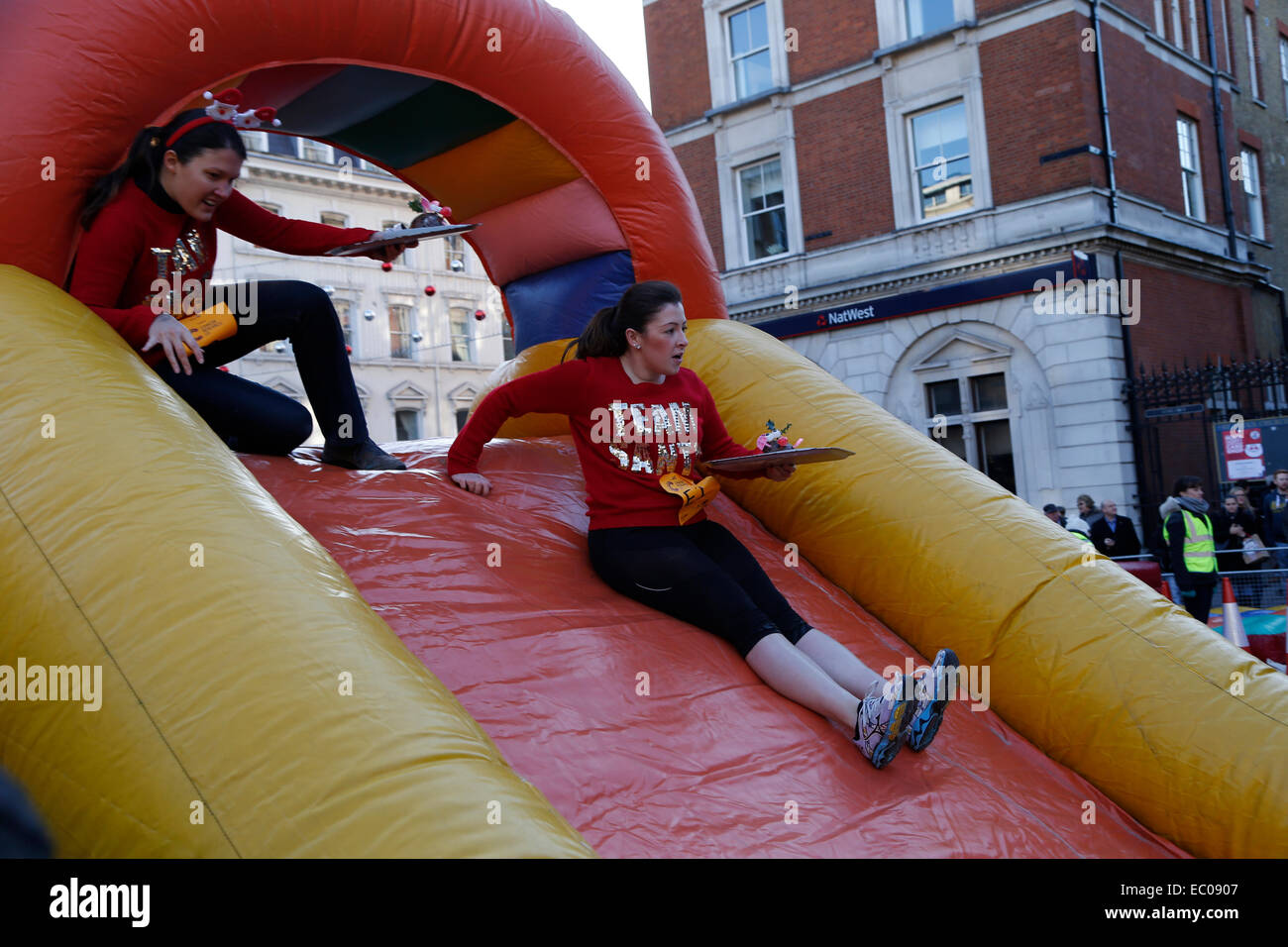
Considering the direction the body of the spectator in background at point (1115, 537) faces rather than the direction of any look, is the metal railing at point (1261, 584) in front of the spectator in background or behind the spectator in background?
in front

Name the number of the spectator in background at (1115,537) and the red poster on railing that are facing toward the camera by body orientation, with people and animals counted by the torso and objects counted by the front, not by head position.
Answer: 2

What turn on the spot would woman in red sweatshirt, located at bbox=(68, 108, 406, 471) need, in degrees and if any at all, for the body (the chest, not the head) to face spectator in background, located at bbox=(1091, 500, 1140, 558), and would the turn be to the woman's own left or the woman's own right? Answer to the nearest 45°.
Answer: approximately 90° to the woman's own left

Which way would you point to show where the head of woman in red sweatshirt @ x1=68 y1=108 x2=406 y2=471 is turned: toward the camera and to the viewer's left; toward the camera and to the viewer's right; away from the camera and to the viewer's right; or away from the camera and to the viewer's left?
toward the camera and to the viewer's right

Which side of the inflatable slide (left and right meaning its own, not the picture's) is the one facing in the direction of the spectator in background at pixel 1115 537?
left

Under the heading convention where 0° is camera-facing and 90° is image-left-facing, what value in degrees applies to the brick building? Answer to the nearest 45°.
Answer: approximately 45°

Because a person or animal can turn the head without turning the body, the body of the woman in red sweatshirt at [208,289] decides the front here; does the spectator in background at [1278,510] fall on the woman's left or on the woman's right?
on the woman's left

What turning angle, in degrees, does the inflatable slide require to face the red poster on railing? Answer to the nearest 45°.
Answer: approximately 90° to its left

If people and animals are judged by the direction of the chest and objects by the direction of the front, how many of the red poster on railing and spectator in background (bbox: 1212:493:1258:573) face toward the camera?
2

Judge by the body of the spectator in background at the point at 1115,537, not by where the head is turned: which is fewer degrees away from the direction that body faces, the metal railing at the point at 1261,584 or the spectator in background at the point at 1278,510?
the metal railing

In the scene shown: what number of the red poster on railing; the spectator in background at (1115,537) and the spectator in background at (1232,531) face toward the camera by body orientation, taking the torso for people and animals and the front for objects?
3
